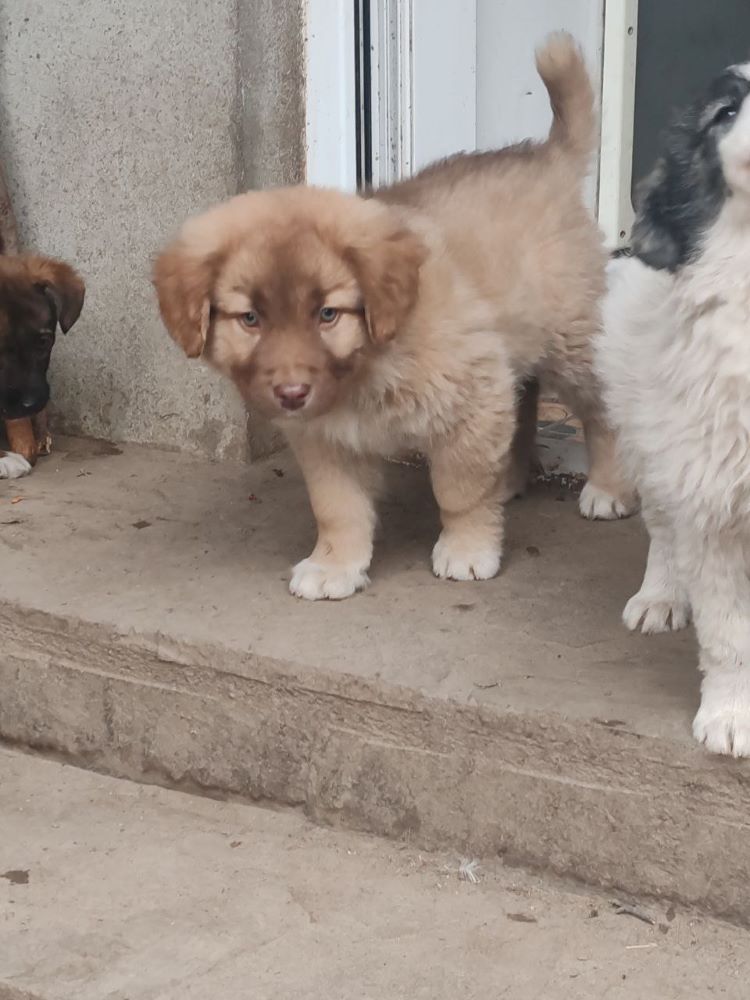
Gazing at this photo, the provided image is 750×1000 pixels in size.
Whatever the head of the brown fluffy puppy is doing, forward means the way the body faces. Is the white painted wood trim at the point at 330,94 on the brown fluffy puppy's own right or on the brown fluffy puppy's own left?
on the brown fluffy puppy's own right

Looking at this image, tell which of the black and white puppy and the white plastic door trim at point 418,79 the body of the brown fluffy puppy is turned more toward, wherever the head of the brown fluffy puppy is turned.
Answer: the black and white puppy

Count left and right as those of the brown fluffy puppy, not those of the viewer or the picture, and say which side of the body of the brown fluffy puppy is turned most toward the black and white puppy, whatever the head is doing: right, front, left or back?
left

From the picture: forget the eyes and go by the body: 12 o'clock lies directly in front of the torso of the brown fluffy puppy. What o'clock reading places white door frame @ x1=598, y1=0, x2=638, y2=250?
The white door frame is roughly at 5 o'clock from the brown fluffy puppy.

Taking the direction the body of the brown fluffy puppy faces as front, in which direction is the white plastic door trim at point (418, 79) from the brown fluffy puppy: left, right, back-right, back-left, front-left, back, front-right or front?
back-right

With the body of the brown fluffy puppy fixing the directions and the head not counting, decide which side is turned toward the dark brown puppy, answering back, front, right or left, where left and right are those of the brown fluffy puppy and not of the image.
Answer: right

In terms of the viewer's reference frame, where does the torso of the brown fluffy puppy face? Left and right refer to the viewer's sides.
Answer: facing the viewer and to the left of the viewer

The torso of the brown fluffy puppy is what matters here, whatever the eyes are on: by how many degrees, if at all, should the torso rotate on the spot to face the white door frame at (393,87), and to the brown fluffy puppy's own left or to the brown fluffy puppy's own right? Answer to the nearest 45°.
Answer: approximately 135° to the brown fluffy puppy's own right

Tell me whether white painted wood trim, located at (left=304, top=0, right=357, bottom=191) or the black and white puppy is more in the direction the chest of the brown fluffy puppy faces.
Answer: the black and white puppy
